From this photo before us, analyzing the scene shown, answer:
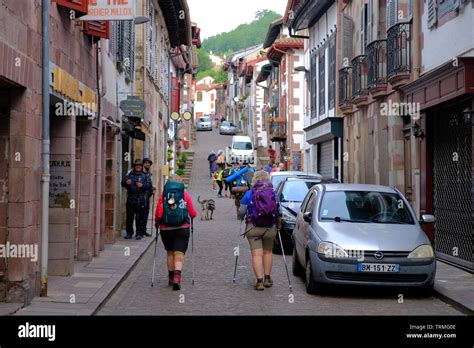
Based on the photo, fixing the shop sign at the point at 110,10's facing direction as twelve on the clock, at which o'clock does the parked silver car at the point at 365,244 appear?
The parked silver car is roughly at 10 o'clock from the shop sign.

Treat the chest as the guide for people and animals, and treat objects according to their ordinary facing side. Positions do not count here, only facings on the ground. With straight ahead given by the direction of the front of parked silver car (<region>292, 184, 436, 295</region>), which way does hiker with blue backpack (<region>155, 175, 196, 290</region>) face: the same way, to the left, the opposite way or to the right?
the opposite way

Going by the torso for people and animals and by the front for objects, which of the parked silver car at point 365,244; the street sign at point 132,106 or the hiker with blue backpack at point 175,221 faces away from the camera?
the hiker with blue backpack

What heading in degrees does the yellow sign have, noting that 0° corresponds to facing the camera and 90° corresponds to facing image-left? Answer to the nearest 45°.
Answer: approximately 315°

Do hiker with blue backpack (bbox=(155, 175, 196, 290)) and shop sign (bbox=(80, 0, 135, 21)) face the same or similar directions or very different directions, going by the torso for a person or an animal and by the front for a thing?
very different directions

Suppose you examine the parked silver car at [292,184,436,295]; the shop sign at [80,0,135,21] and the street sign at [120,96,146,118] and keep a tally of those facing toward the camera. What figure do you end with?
3

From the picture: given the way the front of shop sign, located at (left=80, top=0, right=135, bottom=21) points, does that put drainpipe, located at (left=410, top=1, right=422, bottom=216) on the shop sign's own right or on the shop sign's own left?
on the shop sign's own left

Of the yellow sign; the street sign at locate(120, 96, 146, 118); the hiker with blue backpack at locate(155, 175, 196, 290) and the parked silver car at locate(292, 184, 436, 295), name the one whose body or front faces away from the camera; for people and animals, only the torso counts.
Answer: the hiker with blue backpack

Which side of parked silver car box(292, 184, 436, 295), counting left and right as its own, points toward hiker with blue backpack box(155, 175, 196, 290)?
right

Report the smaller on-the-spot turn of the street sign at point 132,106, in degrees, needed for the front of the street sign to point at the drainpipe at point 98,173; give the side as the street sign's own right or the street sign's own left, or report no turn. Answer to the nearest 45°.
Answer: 0° — it already faces it

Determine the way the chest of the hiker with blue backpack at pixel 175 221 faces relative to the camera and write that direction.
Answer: away from the camera

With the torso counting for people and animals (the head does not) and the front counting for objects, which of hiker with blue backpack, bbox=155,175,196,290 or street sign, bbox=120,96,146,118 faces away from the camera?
the hiker with blue backpack

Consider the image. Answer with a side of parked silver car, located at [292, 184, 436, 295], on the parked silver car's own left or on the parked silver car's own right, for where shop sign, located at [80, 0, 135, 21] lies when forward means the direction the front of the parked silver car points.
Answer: on the parked silver car's own right
